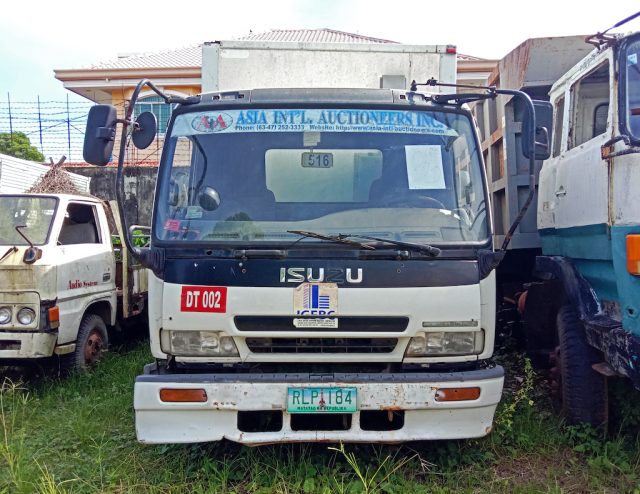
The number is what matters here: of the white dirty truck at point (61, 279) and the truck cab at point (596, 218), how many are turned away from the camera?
0

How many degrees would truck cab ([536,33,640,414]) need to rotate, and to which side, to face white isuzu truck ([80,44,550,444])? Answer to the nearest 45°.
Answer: approximately 90° to its right

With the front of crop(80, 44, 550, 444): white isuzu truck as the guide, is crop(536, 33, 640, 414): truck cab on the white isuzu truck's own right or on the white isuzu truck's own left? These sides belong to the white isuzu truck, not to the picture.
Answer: on the white isuzu truck's own left

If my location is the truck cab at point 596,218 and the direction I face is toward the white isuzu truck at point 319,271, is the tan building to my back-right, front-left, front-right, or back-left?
front-right

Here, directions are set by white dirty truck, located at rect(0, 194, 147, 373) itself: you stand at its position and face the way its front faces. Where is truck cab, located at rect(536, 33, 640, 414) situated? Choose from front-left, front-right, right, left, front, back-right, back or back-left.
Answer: left

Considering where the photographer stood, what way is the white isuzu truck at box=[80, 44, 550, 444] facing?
facing the viewer

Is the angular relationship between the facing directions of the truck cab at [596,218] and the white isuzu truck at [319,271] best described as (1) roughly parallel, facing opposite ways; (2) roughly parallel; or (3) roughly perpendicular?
roughly parallel

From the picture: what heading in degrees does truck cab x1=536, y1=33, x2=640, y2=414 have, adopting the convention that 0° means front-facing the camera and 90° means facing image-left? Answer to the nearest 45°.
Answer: approximately 315°

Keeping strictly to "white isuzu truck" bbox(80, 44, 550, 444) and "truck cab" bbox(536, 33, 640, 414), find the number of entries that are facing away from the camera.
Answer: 0

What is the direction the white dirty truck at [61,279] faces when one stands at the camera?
facing the viewer and to the left of the viewer

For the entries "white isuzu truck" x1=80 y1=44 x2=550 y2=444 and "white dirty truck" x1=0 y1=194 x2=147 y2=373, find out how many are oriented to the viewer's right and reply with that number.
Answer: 0

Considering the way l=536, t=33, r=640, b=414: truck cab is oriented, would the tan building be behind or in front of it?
behind

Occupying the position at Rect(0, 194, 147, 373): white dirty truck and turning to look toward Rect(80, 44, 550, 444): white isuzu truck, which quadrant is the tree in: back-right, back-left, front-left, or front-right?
back-left

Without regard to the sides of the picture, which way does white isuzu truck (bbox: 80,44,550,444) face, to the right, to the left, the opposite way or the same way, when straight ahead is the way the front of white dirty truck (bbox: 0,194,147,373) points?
the same way

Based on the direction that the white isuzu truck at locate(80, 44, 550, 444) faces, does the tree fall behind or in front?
behind
